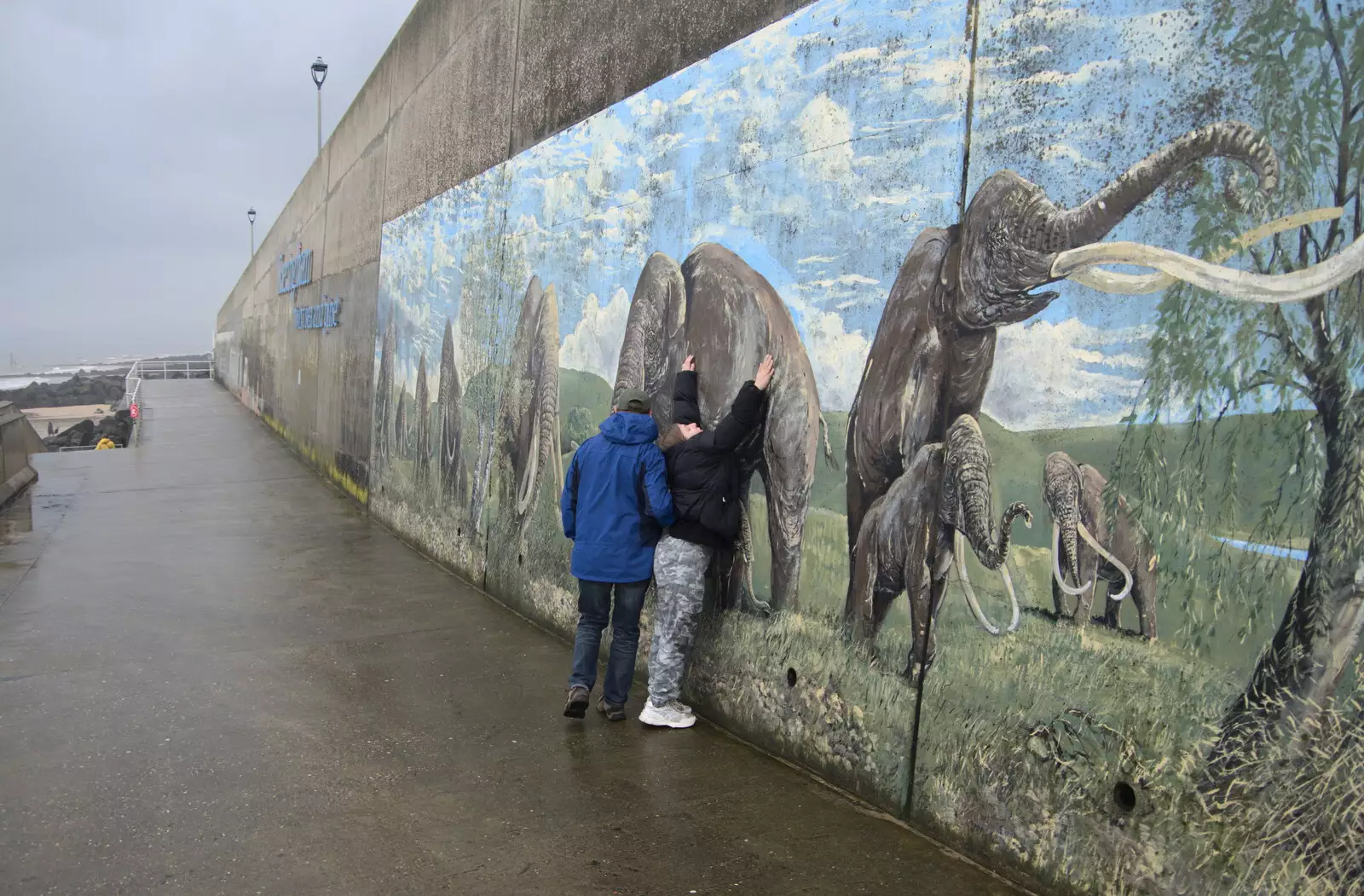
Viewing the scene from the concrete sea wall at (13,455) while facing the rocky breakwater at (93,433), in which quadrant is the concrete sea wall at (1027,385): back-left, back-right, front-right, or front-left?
back-right

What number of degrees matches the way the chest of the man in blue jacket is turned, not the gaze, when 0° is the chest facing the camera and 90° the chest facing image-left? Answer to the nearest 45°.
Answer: approximately 180°

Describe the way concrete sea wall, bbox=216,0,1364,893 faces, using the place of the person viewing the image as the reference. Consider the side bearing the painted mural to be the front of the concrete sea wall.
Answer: facing the viewer and to the left of the viewer

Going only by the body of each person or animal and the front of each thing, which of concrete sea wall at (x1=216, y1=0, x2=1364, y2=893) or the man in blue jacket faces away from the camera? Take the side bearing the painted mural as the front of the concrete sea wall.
the man in blue jacket

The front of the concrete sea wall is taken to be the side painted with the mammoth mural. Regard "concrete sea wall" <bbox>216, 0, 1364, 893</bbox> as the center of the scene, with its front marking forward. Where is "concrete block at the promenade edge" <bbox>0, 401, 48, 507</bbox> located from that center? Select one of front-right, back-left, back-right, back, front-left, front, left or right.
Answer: right

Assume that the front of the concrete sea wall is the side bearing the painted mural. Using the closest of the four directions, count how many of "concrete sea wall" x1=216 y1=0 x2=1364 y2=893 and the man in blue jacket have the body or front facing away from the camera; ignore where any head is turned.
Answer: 1
